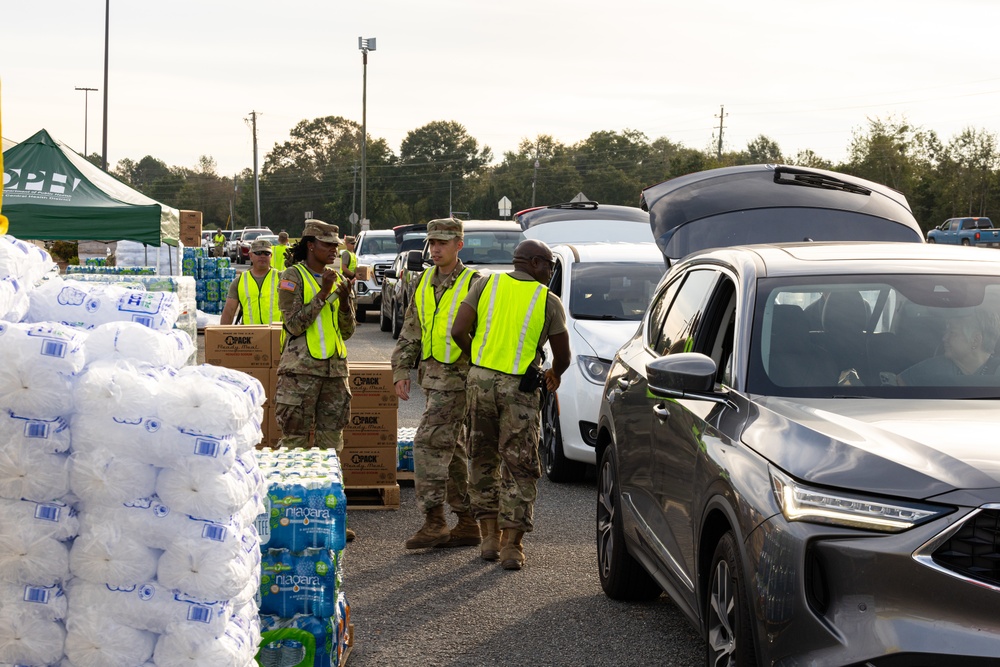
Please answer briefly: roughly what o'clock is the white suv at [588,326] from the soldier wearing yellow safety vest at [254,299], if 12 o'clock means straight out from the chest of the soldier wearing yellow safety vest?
The white suv is roughly at 10 o'clock from the soldier wearing yellow safety vest.

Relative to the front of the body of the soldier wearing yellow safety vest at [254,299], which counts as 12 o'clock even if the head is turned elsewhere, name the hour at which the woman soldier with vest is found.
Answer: The woman soldier with vest is roughly at 12 o'clock from the soldier wearing yellow safety vest.

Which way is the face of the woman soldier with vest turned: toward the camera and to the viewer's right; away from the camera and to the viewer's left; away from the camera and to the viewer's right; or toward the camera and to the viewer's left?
toward the camera and to the viewer's right

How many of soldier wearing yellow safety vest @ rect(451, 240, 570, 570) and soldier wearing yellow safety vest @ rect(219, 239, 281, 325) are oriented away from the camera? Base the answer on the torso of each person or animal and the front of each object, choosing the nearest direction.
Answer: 1

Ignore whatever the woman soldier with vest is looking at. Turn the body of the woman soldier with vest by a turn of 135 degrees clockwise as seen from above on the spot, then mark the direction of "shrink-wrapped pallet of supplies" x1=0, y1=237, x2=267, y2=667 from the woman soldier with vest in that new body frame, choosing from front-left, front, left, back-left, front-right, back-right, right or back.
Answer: left

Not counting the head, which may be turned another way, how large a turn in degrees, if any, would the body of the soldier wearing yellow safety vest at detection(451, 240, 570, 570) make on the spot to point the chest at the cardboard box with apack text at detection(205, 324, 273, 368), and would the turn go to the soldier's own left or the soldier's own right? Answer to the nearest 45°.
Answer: approximately 45° to the soldier's own left

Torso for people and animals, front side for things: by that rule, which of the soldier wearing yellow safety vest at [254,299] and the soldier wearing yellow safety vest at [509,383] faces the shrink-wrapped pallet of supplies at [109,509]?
the soldier wearing yellow safety vest at [254,299]

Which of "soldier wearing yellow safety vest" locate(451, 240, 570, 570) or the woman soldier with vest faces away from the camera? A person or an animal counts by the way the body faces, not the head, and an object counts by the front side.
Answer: the soldier wearing yellow safety vest

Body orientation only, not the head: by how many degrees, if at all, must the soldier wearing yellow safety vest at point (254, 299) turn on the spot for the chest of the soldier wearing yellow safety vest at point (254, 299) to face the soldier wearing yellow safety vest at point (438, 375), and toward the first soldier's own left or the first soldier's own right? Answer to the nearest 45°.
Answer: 0° — they already face them

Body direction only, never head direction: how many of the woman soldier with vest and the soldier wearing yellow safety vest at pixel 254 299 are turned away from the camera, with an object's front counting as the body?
0

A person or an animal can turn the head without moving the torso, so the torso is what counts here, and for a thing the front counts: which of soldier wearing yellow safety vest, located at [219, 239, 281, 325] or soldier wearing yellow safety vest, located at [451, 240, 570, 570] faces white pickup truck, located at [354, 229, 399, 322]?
soldier wearing yellow safety vest, located at [451, 240, 570, 570]

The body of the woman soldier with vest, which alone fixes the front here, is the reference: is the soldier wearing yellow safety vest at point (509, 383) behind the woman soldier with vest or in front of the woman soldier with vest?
in front

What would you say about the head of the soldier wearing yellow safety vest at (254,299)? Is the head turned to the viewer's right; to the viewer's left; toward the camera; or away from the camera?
toward the camera

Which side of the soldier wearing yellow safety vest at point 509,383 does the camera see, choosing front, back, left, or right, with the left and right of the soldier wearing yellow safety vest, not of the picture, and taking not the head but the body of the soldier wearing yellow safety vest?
back

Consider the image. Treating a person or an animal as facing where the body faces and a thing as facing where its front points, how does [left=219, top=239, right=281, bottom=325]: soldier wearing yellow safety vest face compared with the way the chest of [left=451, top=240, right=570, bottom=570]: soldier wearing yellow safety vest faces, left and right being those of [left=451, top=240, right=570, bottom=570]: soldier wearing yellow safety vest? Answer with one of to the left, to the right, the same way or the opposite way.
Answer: the opposite way

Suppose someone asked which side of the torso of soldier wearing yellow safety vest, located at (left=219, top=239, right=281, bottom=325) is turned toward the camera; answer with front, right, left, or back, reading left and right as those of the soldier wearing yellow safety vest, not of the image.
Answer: front

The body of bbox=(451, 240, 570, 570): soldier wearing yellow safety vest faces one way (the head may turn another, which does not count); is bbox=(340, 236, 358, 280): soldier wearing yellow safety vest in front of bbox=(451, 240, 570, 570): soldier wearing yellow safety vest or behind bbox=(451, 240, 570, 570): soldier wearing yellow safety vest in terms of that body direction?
in front
